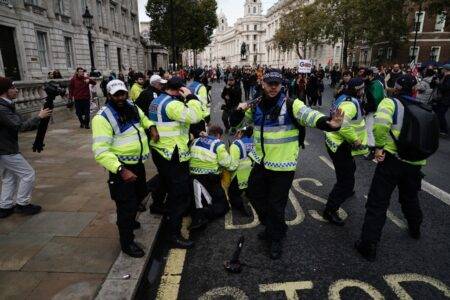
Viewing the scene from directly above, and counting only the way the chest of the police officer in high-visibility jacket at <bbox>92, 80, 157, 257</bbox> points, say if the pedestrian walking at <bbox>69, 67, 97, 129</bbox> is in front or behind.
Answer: behind

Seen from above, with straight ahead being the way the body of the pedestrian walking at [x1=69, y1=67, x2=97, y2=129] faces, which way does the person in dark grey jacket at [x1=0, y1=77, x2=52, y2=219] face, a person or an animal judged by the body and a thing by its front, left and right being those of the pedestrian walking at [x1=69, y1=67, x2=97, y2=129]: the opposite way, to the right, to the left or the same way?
to the left

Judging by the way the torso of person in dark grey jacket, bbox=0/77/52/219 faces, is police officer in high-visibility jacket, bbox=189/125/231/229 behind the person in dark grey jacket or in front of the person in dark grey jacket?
in front

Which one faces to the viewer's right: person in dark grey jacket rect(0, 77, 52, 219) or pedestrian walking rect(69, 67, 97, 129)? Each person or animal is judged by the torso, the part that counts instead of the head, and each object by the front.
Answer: person in dark grey jacket rect(0, 77, 52, 219)

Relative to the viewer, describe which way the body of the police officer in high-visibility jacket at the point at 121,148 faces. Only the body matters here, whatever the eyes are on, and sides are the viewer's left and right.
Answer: facing the viewer and to the right of the viewer

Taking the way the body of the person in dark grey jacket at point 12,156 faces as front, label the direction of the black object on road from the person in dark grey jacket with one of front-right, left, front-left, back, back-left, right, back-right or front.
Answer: front-right

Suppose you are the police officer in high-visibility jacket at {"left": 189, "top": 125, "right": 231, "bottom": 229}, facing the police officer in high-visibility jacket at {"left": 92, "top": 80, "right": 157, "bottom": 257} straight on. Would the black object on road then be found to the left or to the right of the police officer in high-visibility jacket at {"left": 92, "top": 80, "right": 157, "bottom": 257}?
left

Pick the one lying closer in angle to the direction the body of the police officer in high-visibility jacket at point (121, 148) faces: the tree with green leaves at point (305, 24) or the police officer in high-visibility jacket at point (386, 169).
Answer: the police officer in high-visibility jacket

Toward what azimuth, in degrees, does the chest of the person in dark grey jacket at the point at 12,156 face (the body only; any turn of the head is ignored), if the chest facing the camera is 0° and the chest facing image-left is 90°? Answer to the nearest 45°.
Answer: approximately 270°

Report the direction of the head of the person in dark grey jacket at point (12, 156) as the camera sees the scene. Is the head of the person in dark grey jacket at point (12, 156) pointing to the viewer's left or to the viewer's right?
to the viewer's right

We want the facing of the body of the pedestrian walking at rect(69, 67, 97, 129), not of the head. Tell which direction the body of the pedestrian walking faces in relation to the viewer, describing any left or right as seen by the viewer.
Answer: facing the viewer

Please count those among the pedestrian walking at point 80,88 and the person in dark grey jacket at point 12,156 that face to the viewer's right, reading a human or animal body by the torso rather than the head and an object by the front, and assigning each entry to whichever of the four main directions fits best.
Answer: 1

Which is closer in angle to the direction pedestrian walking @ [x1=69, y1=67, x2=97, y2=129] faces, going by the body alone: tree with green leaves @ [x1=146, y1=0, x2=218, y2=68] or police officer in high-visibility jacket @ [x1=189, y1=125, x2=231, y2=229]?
the police officer in high-visibility jacket

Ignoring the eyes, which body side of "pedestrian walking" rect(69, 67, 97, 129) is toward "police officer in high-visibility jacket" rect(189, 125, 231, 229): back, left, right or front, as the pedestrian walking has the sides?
front
